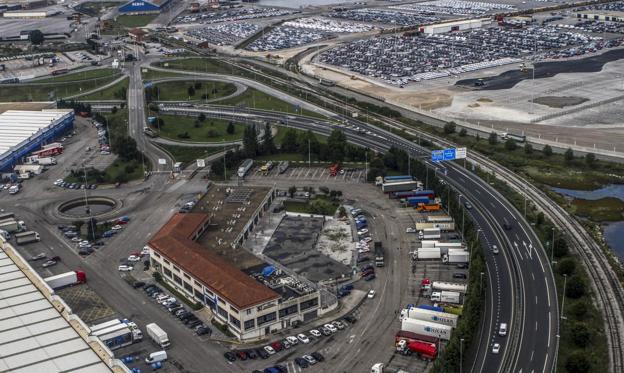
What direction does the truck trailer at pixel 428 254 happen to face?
to the viewer's left

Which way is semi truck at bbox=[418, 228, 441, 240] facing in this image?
to the viewer's left

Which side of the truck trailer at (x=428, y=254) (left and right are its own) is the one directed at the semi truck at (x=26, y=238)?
front

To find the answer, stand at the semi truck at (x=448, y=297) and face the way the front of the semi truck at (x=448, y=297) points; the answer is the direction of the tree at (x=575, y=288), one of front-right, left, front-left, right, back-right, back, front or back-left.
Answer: back

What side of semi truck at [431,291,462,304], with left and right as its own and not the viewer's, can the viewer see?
left

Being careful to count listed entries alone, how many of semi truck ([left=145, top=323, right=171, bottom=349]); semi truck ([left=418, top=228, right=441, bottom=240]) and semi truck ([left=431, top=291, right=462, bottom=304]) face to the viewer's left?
2

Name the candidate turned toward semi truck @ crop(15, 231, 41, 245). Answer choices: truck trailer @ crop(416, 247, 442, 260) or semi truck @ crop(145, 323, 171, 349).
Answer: truck trailer @ crop(416, 247, 442, 260)
